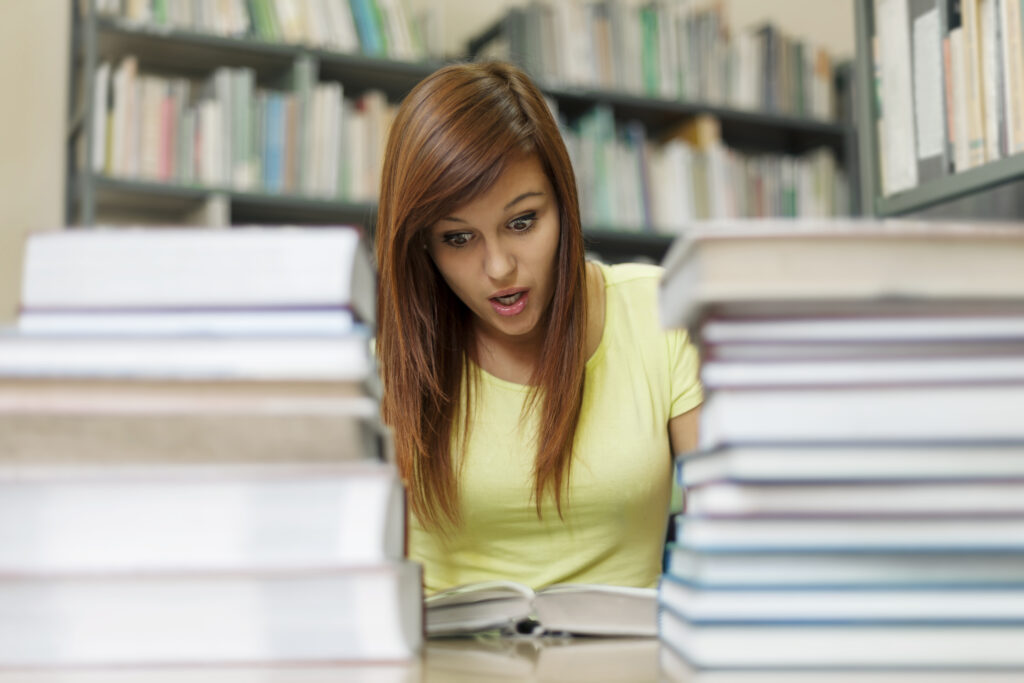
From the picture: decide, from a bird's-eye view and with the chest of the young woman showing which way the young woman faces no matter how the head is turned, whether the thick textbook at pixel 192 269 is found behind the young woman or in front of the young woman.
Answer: in front

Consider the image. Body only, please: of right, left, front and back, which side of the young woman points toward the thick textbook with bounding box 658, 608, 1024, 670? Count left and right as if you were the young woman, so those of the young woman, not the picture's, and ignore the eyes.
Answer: front

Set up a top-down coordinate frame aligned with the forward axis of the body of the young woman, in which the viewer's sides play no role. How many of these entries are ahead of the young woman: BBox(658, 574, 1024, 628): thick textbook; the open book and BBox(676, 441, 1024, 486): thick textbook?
3

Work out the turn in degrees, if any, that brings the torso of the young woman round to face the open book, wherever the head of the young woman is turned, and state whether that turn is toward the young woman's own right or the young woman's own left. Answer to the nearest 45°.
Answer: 0° — they already face it

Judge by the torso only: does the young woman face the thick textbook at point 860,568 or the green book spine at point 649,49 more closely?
the thick textbook

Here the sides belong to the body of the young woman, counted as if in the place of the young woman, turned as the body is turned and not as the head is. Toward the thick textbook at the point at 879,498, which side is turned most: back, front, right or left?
front

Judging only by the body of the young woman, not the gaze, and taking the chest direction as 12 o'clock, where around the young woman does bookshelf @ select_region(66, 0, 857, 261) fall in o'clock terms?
The bookshelf is roughly at 5 o'clock from the young woman.

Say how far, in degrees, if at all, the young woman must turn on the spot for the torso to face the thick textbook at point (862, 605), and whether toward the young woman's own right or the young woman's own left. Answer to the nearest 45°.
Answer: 0° — they already face it

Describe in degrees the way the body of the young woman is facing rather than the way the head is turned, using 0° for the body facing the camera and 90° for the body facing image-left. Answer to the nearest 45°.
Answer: approximately 0°

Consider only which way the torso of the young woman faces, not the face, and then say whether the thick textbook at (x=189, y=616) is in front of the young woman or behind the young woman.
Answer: in front

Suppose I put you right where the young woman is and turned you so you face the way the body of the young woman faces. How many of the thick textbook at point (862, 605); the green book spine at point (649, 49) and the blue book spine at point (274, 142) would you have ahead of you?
1

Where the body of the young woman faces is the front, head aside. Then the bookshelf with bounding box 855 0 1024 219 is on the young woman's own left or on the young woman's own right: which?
on the young woman's own left
